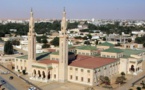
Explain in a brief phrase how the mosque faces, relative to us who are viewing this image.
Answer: facing the viewer and to the left of the viewer
